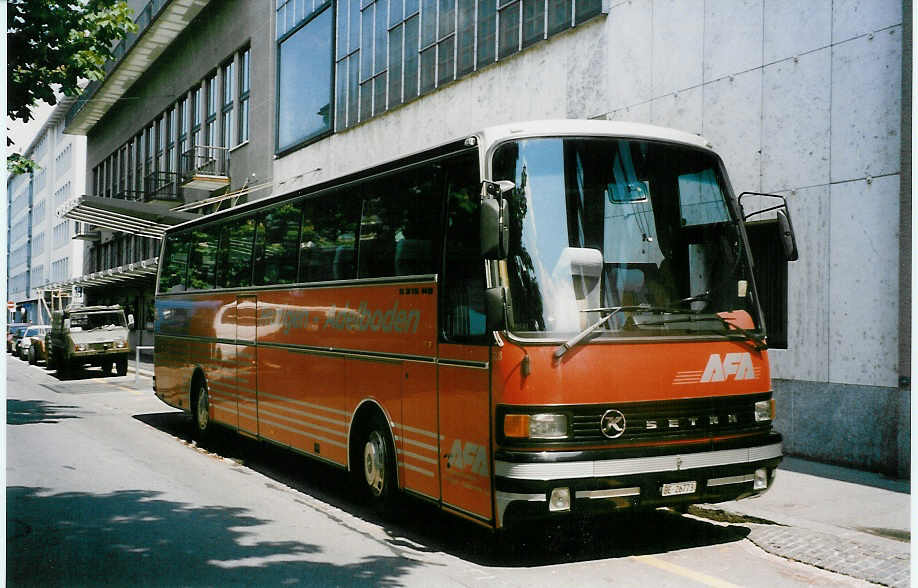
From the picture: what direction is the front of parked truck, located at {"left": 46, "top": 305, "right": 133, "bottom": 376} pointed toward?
toward the camera

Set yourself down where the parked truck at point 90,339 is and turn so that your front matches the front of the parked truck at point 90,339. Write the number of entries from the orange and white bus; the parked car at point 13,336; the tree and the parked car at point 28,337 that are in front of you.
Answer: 2

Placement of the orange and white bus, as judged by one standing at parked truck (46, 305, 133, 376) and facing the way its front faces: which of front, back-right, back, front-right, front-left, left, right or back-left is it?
front

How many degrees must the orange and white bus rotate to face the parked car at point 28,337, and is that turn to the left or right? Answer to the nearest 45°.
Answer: approximately 180°

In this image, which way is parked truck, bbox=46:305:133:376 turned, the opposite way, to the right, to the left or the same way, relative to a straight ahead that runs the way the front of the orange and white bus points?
the same way

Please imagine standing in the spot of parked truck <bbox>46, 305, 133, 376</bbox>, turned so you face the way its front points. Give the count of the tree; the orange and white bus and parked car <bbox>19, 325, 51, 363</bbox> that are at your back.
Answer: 1

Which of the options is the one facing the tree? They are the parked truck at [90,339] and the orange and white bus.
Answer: the parked truck

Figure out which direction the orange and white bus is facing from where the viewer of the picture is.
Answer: facing the viewer and to the right of the viewer

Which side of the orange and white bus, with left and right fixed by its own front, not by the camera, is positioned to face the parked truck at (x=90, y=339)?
back

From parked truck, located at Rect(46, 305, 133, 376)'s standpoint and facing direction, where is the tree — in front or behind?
in front

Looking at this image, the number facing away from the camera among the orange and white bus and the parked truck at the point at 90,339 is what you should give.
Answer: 0

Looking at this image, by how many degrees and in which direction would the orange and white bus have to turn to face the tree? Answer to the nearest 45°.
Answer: approximately 90° to its right
